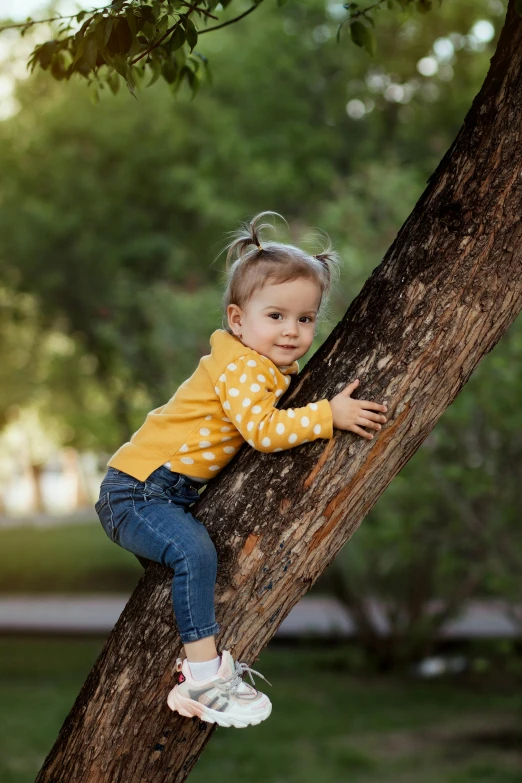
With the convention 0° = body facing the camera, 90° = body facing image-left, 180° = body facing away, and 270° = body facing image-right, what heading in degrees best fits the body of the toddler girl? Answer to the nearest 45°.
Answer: approximately 270°

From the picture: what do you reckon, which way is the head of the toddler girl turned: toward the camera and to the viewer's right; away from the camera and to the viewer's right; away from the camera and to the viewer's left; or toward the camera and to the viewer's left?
toward the camera and to the viewer's right
